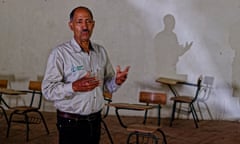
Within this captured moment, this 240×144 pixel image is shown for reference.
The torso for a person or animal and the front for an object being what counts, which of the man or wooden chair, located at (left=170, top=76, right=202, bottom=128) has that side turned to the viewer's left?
the wooden chair

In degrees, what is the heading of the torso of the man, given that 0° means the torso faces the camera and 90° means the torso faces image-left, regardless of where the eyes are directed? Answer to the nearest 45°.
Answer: approximately 315°

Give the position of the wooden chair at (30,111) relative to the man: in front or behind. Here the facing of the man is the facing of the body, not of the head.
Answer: behind

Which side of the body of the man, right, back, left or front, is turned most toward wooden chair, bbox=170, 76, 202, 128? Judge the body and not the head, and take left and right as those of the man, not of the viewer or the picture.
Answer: left

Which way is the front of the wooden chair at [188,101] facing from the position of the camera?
facing to the left of the viewer

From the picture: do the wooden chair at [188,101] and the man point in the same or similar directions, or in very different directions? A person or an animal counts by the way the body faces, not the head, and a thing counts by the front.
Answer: very different directions
